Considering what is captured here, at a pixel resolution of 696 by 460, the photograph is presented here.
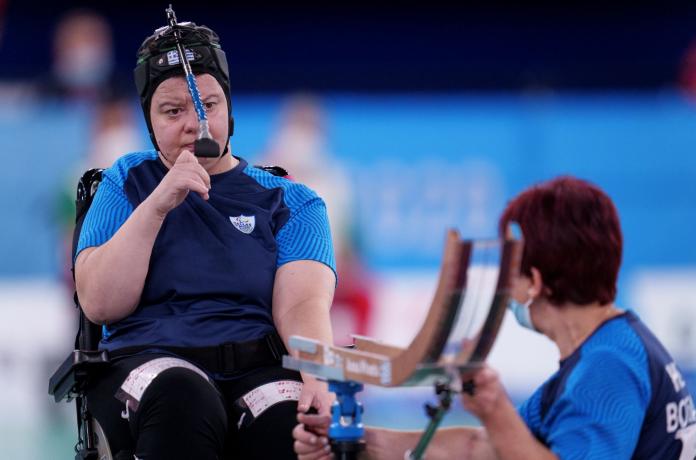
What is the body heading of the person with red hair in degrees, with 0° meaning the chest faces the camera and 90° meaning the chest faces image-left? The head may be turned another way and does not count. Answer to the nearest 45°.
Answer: approximately 135°

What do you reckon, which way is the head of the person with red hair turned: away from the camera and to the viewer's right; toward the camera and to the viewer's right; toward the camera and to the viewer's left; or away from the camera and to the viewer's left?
away from the camera and to the viewer's left

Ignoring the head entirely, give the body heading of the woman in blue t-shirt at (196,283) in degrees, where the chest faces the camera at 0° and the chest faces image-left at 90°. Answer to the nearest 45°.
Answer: approximately 0°

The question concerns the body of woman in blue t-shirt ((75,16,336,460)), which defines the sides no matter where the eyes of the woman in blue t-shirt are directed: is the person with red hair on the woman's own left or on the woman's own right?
on the woman's own left
